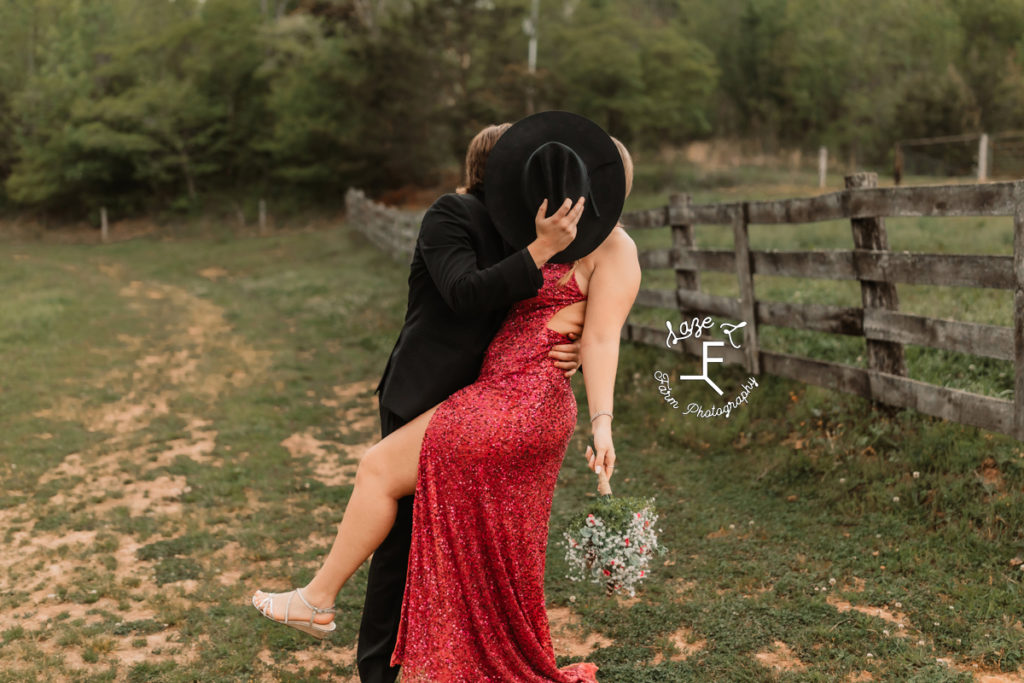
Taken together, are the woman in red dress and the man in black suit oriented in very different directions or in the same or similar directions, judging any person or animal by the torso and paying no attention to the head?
very different directions
